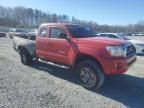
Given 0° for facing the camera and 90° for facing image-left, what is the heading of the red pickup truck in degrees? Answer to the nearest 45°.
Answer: approximately 315°
